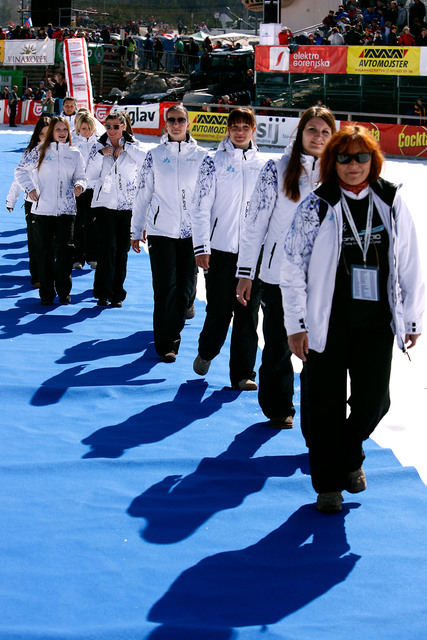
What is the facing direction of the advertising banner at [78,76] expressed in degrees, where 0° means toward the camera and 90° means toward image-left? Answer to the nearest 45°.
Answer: approximately 0°

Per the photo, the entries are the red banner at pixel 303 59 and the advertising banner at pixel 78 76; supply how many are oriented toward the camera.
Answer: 2

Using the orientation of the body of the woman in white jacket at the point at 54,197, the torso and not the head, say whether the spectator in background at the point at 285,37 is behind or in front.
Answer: behind

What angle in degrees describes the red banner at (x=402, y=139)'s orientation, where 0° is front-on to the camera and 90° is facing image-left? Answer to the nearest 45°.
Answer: approximately 0°

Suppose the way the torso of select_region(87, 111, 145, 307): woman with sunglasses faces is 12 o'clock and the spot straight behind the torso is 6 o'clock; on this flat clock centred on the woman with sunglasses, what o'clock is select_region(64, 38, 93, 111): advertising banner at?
The advertising banner is roughly at 6 o'clock from the woman with sunglasses.

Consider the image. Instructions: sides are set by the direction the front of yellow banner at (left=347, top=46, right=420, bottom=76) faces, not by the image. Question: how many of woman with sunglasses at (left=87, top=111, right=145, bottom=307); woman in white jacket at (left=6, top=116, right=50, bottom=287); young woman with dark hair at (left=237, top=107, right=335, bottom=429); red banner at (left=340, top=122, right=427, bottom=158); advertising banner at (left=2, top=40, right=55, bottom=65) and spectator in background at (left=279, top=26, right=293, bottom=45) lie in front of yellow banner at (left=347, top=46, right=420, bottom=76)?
4

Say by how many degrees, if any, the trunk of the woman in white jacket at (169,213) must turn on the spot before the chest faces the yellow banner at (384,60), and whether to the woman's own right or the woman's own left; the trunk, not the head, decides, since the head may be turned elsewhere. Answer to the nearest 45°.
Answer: approximately 180°

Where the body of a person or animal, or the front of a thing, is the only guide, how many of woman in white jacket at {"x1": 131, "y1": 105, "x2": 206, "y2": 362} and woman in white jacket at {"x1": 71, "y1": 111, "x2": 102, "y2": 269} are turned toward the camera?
2

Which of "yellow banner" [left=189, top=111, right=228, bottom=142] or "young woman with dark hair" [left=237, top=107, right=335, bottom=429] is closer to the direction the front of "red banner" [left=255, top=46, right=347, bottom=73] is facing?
the young woman with dark hair
